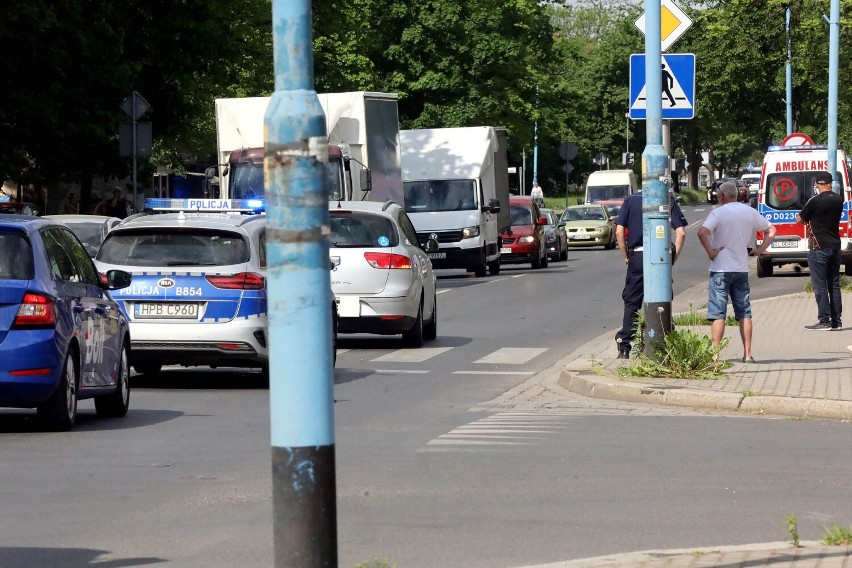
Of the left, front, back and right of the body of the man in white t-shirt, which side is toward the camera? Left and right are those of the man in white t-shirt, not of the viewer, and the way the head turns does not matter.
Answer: back

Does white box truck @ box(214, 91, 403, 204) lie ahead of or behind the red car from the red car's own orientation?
ahead

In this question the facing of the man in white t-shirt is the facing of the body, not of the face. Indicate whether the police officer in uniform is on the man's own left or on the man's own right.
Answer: on the man's own left

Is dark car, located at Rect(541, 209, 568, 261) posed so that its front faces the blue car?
yes

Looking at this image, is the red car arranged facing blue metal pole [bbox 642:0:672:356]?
yes

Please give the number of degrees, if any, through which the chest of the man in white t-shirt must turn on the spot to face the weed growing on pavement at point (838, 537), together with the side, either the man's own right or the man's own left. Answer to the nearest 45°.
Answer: approximately 180°

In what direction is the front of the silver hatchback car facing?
away from the camera

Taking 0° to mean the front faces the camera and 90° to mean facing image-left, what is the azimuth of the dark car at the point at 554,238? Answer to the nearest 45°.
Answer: approximately 0°

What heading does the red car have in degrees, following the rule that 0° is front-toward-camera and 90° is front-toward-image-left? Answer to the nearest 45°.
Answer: approximately 0°

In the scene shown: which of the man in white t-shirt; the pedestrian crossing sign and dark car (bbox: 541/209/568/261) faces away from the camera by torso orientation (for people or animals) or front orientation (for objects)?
the man in white t-shirt

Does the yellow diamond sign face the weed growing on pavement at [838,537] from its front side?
yes

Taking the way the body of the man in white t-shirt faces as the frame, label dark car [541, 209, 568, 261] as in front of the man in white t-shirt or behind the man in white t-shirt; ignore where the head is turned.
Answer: in front
